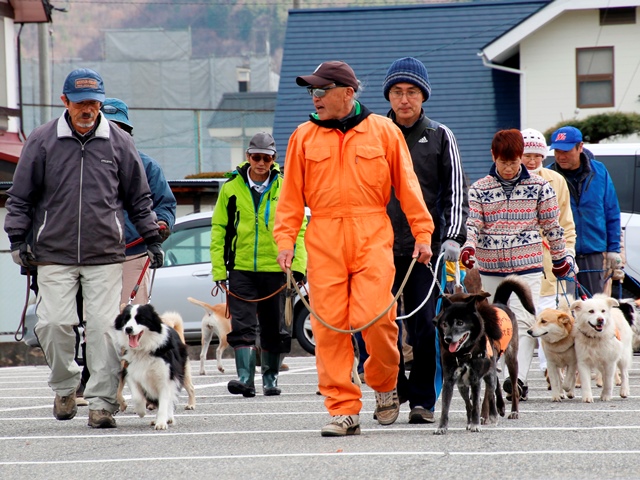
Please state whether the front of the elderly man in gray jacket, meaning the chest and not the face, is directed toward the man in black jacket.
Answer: no

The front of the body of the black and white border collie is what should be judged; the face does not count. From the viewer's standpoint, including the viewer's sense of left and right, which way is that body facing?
facing the viewer and to the left of the viewer

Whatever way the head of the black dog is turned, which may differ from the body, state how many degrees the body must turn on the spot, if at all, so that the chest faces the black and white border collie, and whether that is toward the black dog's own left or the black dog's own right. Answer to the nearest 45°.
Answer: approximately 45° to the black dog's own right

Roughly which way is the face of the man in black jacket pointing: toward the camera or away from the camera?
toward the camera

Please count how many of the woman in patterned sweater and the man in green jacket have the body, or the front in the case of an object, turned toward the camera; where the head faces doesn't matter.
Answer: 2

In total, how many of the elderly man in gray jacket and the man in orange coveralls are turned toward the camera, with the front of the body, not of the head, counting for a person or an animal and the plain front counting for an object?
2

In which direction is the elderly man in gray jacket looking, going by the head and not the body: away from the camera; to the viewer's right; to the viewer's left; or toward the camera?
toward the camera

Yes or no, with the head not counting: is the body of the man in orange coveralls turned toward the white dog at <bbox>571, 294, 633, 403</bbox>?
no

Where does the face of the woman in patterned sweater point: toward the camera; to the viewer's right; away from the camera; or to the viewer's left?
toward the camera

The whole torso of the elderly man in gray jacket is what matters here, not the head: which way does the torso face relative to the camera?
toward the camera

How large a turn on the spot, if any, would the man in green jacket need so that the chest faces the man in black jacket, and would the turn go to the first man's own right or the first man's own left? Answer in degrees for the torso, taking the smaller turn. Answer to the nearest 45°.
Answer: approximately 45° to the first man's own left

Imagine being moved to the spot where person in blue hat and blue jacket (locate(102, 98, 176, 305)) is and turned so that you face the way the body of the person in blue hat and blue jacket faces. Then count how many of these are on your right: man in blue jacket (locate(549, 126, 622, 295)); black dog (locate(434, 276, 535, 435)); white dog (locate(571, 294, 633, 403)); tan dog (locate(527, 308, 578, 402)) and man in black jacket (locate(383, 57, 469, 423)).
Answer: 0

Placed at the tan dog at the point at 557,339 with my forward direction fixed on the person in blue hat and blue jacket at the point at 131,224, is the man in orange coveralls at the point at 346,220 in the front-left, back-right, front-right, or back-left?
front-left

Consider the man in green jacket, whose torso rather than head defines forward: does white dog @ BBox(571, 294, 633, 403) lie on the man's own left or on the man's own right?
on the man's own left

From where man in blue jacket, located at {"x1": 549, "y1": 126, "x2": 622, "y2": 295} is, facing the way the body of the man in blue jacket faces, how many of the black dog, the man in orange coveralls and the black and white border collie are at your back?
0
